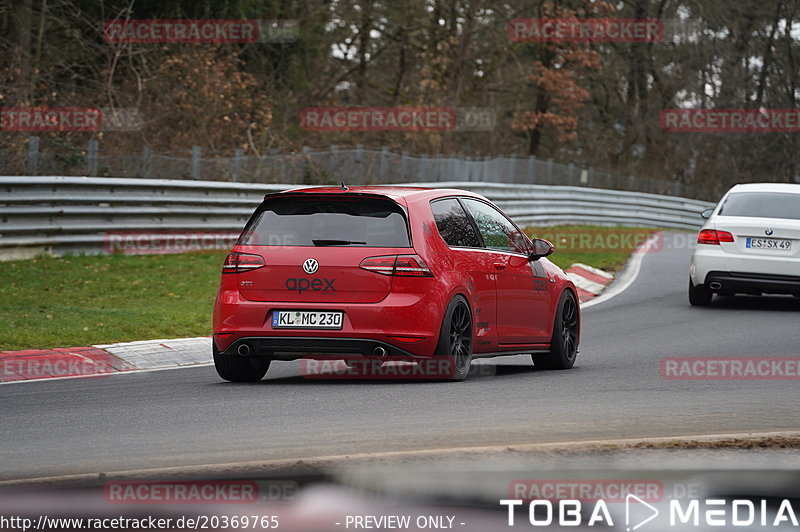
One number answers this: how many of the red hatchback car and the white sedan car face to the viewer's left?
0

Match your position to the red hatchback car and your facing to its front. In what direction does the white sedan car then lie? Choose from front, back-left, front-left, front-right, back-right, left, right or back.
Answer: front

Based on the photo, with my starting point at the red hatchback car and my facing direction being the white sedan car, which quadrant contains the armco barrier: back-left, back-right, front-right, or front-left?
front-left

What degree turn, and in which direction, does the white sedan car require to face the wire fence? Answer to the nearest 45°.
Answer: approximately 45° to its left

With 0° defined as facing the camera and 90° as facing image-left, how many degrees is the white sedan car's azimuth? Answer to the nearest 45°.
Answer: approximately 180°

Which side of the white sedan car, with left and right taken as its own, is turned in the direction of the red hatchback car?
back

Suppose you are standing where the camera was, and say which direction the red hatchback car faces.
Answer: facing away from the viewer and to the right of the viewer

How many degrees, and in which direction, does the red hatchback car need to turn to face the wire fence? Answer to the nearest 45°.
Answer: approximately 45° to its left
